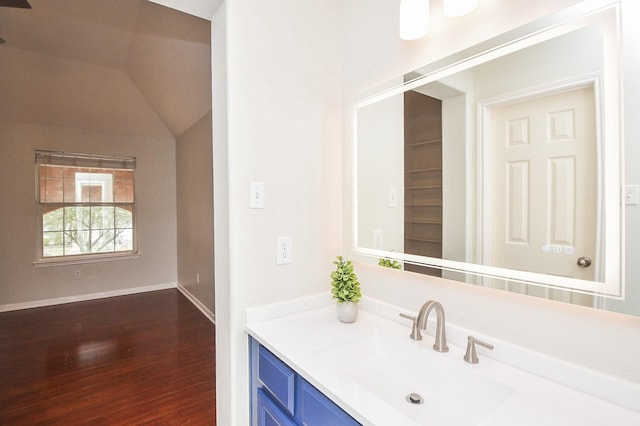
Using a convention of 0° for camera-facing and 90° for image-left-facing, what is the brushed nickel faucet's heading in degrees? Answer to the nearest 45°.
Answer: approximately 45°

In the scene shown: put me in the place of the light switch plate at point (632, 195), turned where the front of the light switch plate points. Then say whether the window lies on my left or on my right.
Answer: on my right

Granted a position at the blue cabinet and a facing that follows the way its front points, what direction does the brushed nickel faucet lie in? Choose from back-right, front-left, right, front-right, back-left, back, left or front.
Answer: back-left

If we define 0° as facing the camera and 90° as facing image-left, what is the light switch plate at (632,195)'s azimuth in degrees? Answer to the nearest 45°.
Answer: approximately 0°

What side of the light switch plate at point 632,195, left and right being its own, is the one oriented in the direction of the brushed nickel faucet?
right
